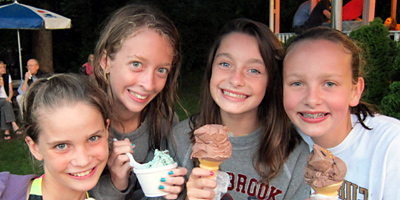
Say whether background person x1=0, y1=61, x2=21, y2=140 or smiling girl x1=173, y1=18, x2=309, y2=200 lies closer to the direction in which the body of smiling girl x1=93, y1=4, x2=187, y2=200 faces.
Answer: the smiling girl

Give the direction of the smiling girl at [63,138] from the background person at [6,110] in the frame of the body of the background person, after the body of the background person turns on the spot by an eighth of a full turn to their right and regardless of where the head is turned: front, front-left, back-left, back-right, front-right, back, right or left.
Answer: front-left

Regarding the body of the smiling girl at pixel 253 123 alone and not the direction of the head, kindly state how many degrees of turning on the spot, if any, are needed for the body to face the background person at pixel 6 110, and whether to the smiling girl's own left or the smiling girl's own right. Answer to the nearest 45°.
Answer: approximately 135° to the smiling girl's own right

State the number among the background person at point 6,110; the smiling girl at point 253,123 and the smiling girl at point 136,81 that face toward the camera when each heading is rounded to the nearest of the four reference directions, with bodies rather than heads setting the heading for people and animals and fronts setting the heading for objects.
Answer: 3
